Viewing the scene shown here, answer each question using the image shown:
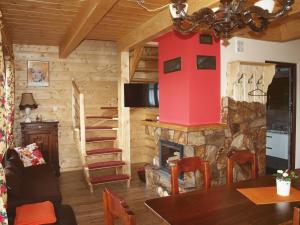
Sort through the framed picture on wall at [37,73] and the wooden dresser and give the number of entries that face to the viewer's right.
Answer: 0

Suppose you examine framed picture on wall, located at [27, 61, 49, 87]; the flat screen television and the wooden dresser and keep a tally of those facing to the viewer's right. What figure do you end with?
0

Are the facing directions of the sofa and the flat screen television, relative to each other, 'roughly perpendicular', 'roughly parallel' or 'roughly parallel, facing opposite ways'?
roughly perpendicular

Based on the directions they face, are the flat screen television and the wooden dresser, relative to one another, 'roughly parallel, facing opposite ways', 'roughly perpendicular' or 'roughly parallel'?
roughly parallel

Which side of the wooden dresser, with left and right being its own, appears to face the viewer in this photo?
front

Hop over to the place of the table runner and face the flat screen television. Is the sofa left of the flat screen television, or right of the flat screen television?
left

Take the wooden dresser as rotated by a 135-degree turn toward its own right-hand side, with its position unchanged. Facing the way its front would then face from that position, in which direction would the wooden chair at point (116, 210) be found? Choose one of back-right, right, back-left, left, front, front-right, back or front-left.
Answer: back-left

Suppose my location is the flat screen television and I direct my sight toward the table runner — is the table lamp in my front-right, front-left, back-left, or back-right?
back-right

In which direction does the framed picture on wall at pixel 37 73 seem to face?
toward the camera

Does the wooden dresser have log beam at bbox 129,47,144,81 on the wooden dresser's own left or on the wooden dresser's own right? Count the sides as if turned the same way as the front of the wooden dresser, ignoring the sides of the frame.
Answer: on the wooden dresser's own left

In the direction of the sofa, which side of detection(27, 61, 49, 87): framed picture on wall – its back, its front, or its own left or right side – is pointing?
front

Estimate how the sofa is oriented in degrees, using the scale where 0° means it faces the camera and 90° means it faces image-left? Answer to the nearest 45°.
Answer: approximately 270°

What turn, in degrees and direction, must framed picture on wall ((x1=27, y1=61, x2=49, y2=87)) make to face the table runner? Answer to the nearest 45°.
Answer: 0° — it already faces it

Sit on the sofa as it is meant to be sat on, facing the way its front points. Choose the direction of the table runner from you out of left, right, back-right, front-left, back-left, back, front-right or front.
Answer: front-right

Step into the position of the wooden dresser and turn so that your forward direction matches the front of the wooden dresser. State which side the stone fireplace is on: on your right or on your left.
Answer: on your left

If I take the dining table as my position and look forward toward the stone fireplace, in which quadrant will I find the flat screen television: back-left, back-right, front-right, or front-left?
front-left

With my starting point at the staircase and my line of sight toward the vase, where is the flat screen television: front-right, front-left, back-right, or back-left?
front-left

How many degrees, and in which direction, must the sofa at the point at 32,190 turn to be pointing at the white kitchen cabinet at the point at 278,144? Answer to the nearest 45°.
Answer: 0° — it already faces it
